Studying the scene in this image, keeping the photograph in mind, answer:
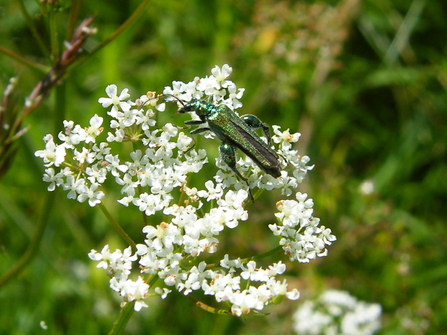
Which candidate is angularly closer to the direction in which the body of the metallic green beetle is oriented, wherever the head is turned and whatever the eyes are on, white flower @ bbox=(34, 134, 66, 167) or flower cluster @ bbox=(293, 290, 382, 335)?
the white flower

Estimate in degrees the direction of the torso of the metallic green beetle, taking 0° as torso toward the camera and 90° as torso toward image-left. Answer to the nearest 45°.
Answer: approximately 135°

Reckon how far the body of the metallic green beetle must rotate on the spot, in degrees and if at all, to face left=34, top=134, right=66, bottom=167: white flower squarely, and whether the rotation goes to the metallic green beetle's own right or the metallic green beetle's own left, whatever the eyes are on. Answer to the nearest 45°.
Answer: approximately 45° to the metallic green beetle's own left
